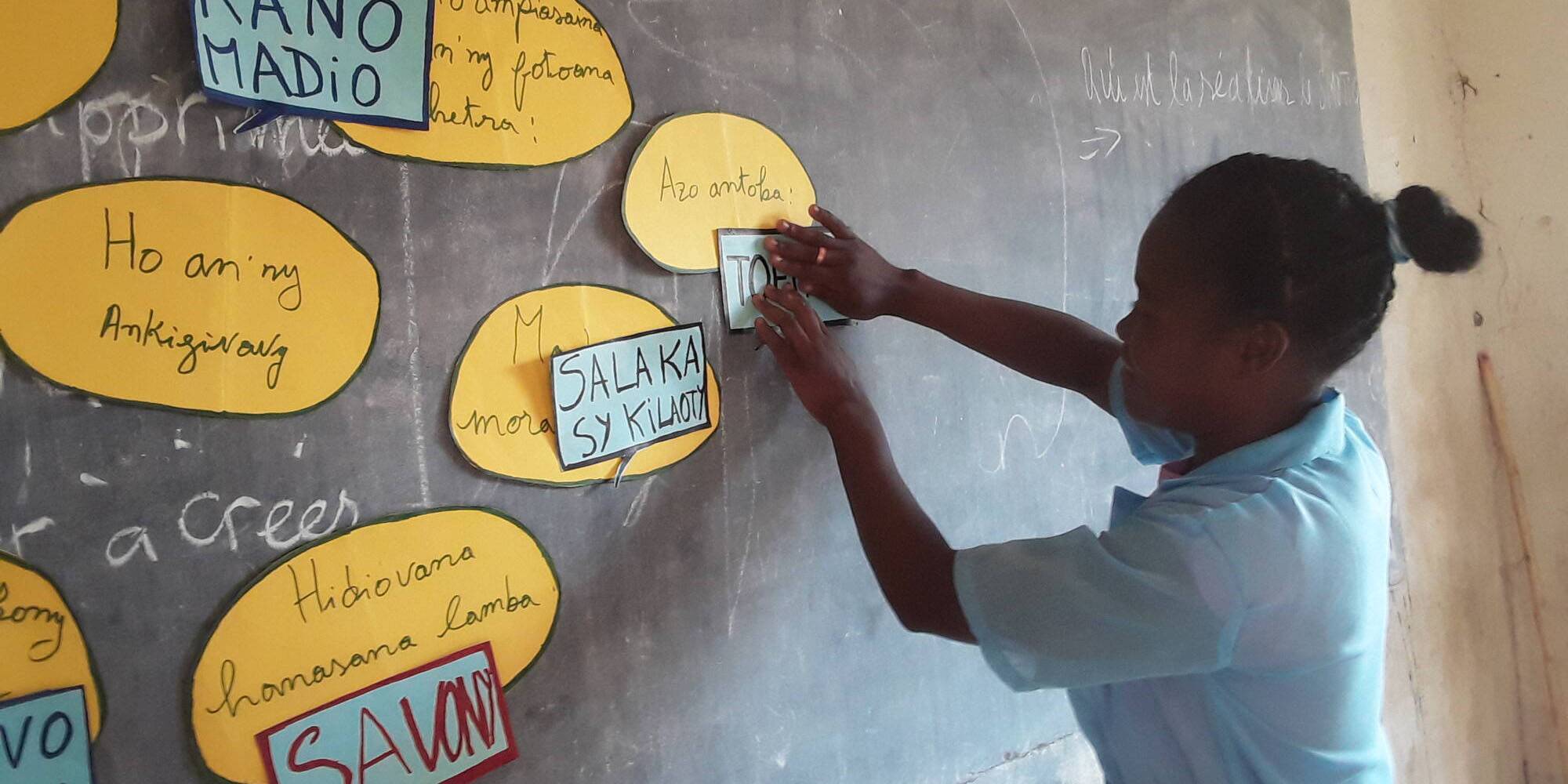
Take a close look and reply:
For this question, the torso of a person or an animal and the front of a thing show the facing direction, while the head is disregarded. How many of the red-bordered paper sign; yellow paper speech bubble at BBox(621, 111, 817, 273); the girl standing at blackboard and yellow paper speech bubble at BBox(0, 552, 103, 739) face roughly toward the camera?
3

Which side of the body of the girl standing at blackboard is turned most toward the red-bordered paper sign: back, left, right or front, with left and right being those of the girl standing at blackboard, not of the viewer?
front

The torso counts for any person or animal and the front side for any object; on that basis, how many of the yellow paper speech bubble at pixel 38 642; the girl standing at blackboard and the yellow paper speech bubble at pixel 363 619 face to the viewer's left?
1

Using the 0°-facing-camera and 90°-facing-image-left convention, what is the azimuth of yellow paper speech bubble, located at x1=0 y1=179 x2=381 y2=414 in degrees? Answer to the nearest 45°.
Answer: approximately 0°

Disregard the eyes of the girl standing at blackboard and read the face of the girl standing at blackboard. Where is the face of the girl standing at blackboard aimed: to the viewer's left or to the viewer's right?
to the viewer's left

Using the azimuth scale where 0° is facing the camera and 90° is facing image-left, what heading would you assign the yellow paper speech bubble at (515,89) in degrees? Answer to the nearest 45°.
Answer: approximately 0°

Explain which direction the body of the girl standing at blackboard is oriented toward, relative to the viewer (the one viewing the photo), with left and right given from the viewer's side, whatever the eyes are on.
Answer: facing to the left of the viewer
